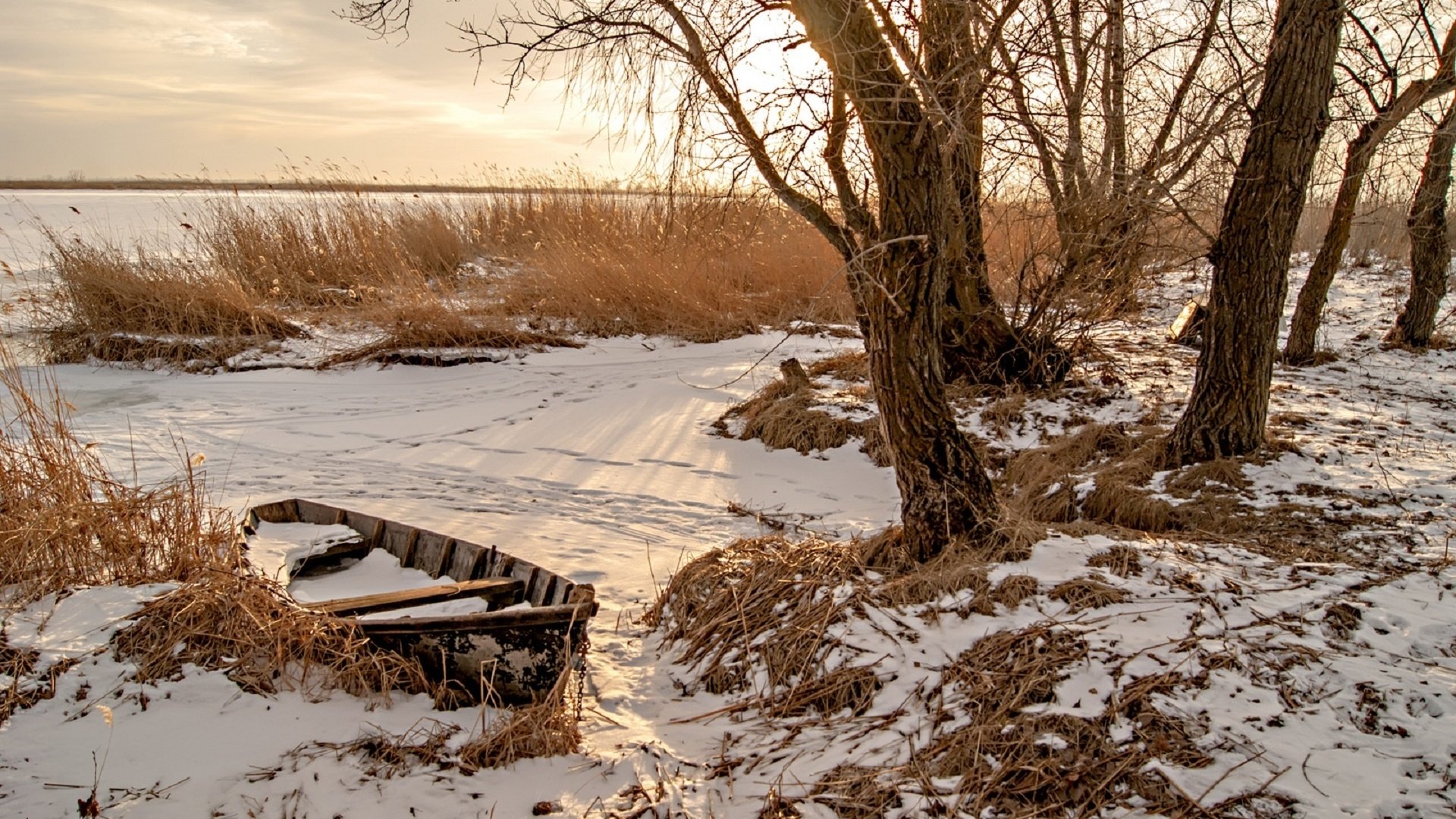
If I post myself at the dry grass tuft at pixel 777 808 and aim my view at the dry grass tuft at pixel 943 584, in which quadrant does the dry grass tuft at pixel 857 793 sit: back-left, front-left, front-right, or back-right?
front-right

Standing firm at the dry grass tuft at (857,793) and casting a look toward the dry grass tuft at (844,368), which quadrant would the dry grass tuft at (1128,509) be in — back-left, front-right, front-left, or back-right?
front-right

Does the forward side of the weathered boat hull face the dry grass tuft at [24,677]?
no

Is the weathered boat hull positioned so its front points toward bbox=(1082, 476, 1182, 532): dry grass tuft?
no

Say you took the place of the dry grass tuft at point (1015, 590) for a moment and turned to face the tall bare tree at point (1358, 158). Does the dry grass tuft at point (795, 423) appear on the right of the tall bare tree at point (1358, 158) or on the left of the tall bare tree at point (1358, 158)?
left

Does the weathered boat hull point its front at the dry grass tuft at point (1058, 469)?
no
